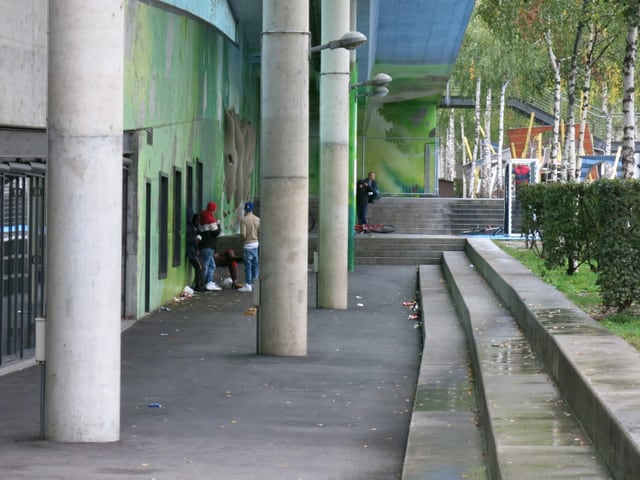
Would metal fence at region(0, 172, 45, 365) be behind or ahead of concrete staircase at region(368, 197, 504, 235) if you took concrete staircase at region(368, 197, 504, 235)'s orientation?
ahead

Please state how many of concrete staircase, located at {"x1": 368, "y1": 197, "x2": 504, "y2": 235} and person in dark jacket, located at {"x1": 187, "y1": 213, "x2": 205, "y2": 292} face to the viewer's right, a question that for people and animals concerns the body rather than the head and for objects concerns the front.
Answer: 1

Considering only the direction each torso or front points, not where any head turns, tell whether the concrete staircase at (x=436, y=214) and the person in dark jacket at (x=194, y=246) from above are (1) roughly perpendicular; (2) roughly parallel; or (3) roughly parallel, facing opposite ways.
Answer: roughly perpendicular

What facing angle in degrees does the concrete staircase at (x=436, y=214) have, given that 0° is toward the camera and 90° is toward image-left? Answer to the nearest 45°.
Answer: approximately 0°

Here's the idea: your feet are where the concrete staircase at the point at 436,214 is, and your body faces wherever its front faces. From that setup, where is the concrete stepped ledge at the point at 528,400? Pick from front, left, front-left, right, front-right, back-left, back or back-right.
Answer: front

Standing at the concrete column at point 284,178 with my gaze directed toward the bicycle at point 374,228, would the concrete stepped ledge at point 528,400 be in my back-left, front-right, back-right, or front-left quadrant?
back-right

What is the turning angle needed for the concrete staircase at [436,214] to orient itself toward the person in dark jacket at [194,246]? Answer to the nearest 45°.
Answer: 0° — it already faces them

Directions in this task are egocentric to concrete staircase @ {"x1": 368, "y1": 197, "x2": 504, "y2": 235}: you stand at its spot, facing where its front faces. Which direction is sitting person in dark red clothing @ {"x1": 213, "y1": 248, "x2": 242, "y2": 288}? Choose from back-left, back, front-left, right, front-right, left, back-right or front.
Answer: front

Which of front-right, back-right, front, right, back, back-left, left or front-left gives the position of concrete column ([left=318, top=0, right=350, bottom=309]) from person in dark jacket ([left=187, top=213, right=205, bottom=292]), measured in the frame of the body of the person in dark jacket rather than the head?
front-right

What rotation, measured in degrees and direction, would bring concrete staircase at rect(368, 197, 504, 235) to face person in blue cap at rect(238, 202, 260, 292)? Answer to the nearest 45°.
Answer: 0° — it already faces them

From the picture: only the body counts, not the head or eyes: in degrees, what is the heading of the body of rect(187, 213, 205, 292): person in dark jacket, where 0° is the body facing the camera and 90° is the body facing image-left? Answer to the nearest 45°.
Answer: approximately 270°

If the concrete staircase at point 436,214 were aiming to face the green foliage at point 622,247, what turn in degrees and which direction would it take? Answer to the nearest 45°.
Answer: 0° — it already faces it

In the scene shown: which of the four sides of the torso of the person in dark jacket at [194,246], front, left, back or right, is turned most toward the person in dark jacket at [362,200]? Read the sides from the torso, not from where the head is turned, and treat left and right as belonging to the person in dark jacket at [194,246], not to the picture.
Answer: left

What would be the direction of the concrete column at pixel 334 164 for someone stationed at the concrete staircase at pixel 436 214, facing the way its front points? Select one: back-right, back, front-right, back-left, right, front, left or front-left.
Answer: front

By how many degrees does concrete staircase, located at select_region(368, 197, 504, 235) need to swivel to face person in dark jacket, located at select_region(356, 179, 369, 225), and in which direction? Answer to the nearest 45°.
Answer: approximately 45° to its right

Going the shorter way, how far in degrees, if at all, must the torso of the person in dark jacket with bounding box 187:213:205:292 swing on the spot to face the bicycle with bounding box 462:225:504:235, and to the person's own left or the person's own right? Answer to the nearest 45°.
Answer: approximately 45° to the person's own left
